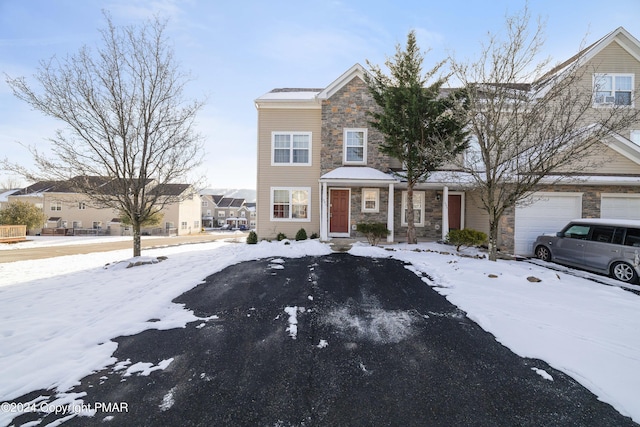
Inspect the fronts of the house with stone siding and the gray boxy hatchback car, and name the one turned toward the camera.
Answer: the house with stone siding

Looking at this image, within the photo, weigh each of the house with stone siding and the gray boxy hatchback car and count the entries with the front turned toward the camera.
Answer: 1

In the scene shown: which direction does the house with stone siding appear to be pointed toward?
toward the camera

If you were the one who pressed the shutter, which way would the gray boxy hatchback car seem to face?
facing away from the viewer and to the left of the viewer

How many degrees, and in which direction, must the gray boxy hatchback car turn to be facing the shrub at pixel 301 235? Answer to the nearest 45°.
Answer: approximately 45° to its left

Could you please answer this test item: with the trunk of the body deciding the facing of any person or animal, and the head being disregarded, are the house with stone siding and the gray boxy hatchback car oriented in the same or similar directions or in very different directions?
very different directions
